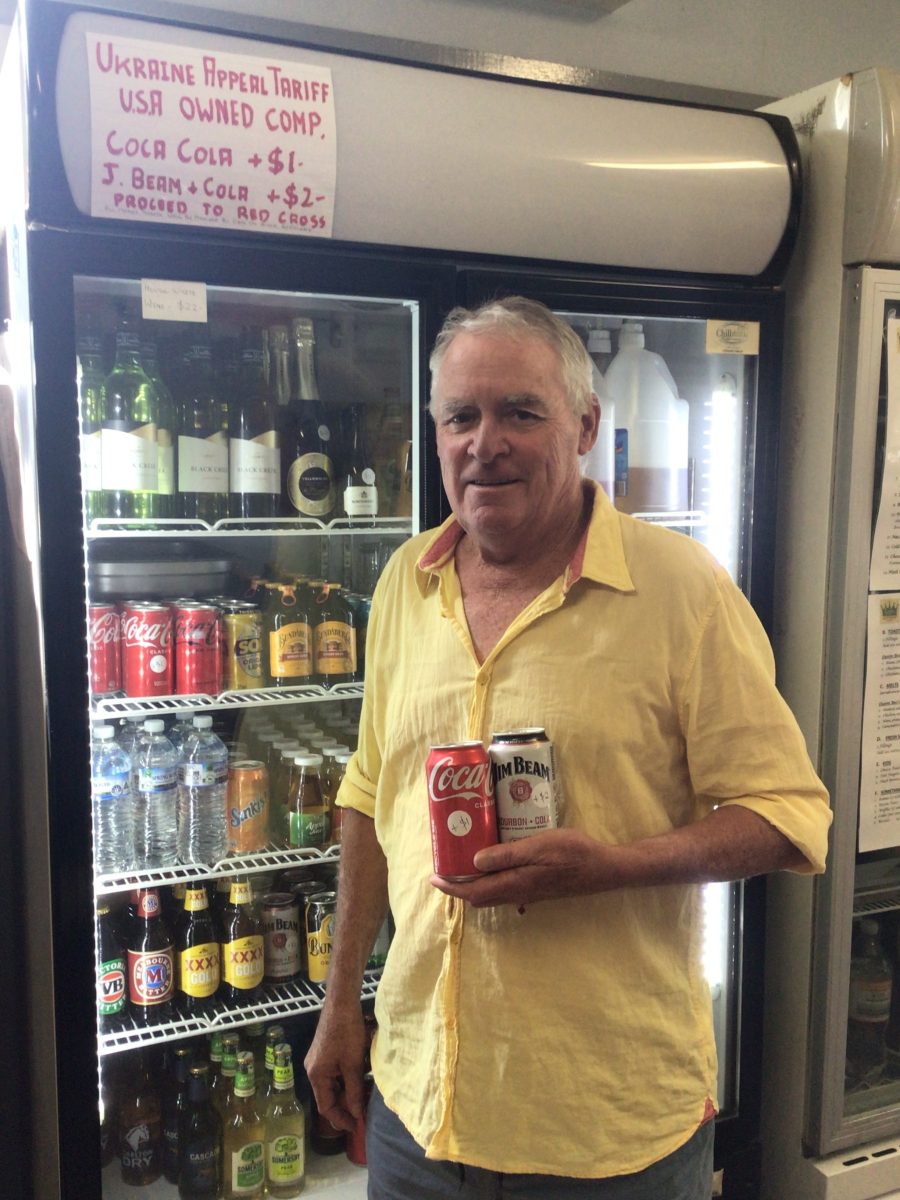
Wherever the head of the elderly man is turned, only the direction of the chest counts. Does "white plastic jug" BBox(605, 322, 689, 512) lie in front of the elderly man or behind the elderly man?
behind

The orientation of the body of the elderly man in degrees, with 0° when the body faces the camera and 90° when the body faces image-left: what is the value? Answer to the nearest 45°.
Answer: approximately 45°

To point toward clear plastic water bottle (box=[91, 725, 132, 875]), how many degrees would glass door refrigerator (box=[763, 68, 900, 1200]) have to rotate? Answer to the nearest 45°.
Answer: approximately 90° to its right

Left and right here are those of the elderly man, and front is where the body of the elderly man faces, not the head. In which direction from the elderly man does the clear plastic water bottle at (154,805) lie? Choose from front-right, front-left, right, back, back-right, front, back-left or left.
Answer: right

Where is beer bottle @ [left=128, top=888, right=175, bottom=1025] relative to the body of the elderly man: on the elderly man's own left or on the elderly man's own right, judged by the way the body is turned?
on the elderly man's own right

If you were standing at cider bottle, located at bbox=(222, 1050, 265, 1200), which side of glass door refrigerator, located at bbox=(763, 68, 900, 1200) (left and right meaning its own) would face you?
right

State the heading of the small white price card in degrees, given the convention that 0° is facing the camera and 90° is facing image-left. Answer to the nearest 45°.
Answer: approximately 0°

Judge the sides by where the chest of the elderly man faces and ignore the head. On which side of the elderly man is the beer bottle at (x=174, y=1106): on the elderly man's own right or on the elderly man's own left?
on the elderly man's own right

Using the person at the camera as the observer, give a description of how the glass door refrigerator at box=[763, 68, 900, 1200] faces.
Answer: facing the viewer and to the right of the viewer
